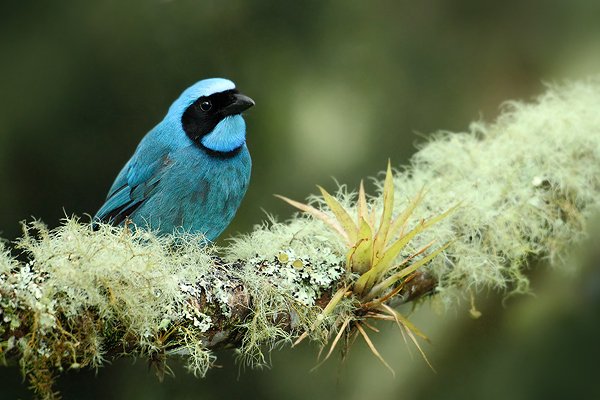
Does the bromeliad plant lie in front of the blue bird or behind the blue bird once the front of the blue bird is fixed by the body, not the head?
in front

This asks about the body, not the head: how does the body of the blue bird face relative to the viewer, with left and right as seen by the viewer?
facing the viewer and to the right of the viewer
